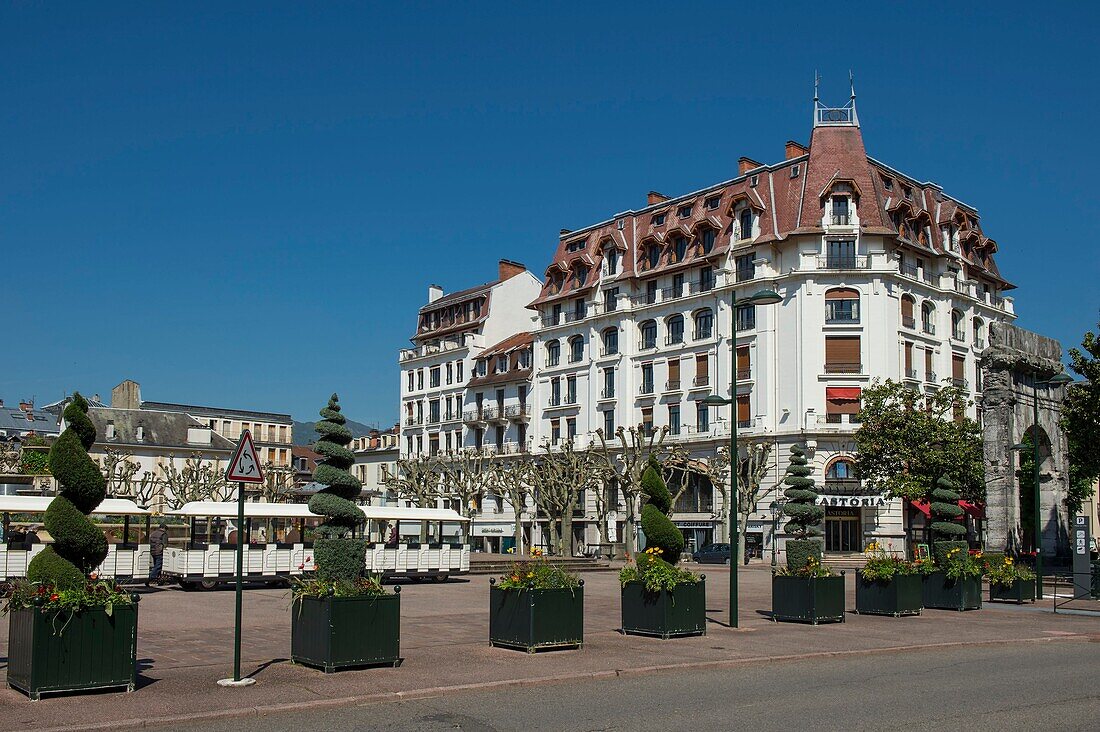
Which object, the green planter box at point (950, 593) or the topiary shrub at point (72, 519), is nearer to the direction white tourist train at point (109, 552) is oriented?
the topiary shrub

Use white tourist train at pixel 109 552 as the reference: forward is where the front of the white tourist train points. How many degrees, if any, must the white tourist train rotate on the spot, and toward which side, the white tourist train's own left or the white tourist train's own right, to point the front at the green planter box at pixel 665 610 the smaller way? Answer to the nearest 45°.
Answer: approximately 135° to the white tourist train's own left

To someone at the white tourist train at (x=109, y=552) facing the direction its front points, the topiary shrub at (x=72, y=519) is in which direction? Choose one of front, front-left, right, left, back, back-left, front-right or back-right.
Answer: left

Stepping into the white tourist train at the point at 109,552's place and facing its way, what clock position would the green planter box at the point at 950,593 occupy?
The green planter box is roughly at 7 o'clock from the white tourist train.

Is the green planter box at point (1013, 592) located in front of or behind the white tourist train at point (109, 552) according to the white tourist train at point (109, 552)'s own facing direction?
behind

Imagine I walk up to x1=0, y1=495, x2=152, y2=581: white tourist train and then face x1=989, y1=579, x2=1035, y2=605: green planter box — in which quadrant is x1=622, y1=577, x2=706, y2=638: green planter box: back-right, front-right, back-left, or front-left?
front-right

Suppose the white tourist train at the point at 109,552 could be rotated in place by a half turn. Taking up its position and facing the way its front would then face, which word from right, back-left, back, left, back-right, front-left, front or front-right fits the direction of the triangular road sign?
right

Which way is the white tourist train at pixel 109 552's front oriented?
to the viewer's left

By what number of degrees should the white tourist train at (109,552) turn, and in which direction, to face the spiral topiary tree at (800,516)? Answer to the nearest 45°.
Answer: approximately 135° to its left

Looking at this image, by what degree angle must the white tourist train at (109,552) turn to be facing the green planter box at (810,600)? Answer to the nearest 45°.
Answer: approximately 135° to its left

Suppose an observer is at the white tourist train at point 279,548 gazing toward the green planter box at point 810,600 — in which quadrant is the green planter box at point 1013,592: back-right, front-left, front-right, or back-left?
front-left
